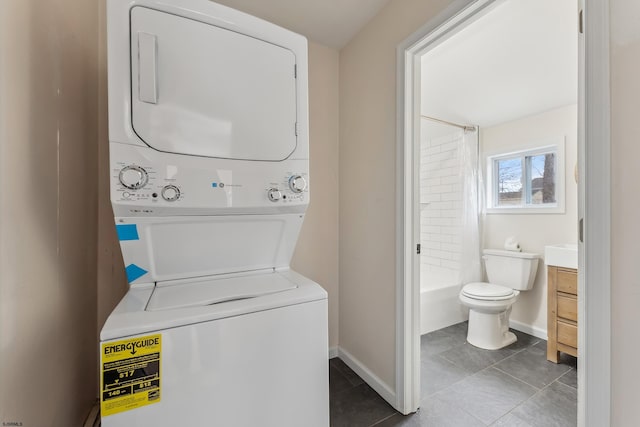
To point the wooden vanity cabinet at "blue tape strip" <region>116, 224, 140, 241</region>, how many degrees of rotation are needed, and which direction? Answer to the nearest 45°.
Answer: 0° — it already faces it

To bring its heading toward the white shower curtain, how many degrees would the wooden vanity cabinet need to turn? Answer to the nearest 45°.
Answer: approximately 90° to its right

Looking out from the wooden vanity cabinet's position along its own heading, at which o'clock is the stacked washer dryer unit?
The stacked washer dryer unit is roughly at 11 o'clock from the wooden vanity cabinet.

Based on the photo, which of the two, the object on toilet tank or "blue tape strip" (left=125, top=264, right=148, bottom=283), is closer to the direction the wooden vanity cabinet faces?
the blue tape strip

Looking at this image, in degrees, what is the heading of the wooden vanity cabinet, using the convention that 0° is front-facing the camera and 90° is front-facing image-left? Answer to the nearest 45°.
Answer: approximately 45°

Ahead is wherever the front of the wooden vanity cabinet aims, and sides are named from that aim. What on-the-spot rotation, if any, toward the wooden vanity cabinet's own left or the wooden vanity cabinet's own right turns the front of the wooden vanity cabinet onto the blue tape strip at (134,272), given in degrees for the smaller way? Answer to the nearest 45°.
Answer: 0° — it already faces it

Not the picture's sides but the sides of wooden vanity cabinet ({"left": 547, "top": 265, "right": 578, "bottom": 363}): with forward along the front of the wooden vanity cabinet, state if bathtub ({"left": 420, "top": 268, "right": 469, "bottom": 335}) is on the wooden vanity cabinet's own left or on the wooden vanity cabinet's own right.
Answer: on the wooden vanity cabinet's own right

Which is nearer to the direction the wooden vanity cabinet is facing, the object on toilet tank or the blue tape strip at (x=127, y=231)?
the blue tape strip
